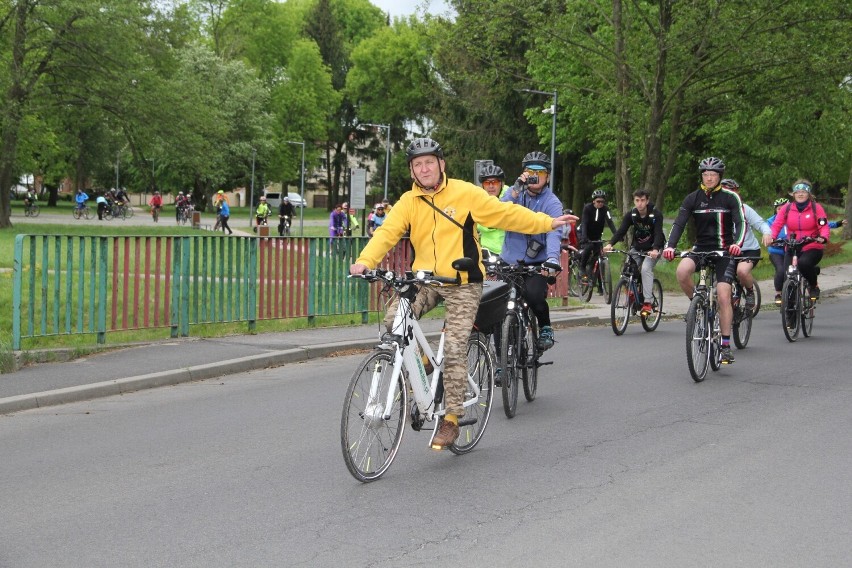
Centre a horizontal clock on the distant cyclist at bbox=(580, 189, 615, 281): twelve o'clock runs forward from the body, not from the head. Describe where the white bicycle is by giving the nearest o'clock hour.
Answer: The white bicycle is roughly at 12 o'clock from the distant cyclist.

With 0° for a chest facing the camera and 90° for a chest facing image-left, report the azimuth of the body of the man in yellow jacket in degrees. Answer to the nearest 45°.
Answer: approximately 45°

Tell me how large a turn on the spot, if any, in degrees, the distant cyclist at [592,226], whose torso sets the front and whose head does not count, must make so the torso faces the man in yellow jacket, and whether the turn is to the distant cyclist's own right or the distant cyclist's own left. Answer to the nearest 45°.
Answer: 0° — they already face them

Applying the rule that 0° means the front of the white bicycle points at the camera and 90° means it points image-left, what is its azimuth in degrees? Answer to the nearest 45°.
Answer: approximately 45°

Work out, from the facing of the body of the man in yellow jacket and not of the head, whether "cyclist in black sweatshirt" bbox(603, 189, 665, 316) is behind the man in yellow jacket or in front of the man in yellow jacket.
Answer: behind
